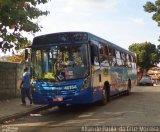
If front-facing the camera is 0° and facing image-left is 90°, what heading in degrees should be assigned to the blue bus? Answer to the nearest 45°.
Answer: approximately 45°
